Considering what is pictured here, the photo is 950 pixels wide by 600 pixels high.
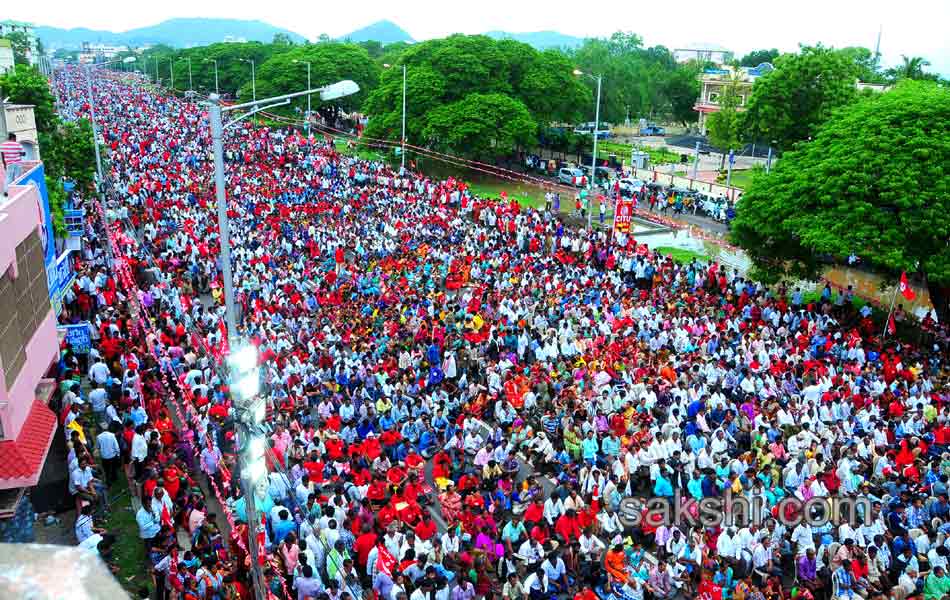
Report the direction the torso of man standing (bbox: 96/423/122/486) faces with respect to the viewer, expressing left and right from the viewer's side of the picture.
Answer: facing away from the viewer and to the right of the viewer

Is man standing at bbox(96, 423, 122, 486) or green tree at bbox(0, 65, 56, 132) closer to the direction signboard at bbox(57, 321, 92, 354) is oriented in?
the man standing

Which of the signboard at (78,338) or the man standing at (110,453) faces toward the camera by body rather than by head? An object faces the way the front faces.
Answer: the signboard

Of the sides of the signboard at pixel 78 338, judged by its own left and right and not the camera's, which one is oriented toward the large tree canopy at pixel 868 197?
left

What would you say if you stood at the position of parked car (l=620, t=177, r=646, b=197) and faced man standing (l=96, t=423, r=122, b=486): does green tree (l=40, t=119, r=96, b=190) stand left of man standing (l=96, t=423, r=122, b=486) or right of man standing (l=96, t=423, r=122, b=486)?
right

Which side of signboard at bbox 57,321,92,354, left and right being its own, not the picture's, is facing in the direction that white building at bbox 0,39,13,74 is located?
back

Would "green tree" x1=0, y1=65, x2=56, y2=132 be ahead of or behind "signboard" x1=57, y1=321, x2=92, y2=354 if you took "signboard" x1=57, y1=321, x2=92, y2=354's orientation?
behind

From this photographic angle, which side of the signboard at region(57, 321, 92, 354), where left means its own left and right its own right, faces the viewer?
front

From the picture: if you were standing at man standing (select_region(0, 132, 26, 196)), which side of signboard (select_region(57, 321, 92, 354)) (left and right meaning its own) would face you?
back

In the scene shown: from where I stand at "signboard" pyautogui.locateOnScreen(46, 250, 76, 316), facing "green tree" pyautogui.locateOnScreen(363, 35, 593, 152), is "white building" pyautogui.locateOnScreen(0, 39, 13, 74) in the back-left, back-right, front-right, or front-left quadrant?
front-left

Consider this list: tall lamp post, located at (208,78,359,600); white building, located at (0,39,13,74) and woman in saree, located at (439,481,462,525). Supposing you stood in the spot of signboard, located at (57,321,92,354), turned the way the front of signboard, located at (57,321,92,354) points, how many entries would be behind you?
1
